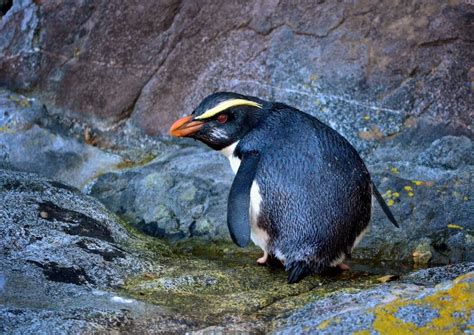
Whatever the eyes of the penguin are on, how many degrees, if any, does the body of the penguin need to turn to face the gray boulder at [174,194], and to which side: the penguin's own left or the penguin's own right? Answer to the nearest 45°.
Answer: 0° — it already faces it

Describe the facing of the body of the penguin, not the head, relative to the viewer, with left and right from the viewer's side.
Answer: facing away from the viewer and to the left of the viewer
